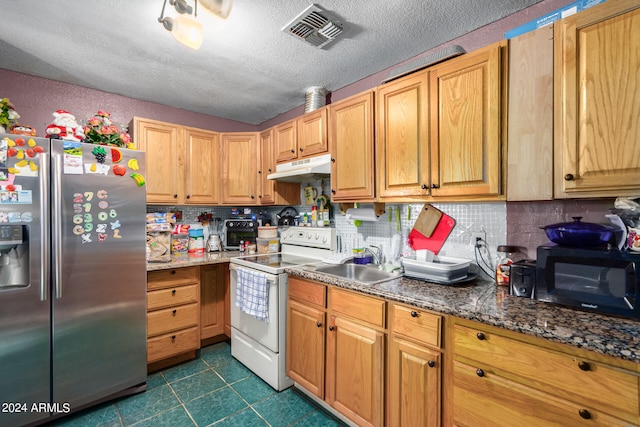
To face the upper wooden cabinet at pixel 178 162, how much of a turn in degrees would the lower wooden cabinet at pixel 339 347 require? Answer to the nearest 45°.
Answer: approximately 90° to its right

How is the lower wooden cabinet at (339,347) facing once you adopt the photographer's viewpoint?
facing the viewer and to the left of the viewer

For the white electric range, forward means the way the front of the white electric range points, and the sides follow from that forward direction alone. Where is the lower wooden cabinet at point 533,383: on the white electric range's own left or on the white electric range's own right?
on the white electric range's own left

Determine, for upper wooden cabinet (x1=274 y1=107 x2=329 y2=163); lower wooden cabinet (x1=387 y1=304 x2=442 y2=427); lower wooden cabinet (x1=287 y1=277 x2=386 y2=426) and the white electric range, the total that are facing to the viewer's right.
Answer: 0

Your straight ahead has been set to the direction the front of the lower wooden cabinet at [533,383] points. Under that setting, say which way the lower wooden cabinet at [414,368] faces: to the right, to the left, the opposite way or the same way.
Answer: the same way

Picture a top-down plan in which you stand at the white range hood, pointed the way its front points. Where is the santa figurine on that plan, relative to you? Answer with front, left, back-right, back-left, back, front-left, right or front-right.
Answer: front-right

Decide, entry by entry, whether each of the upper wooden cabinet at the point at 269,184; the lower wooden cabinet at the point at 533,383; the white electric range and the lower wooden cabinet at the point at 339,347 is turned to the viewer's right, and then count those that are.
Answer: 0

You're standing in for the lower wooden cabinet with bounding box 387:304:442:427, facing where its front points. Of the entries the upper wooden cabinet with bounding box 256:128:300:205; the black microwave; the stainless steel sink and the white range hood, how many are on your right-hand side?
3

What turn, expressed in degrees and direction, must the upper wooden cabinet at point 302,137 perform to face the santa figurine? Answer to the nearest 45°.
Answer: approximately 45° to its right

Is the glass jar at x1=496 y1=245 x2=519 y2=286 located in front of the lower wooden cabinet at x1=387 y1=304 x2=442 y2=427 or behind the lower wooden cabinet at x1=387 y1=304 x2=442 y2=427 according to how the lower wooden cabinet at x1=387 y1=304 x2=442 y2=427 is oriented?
behind

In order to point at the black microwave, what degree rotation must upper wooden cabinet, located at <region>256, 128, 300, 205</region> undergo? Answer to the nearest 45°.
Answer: approximately 90° to its left

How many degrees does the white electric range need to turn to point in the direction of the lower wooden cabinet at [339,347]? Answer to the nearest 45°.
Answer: approximately 90° to its left

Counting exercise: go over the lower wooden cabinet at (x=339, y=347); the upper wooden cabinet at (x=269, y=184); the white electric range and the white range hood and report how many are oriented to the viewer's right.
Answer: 0
